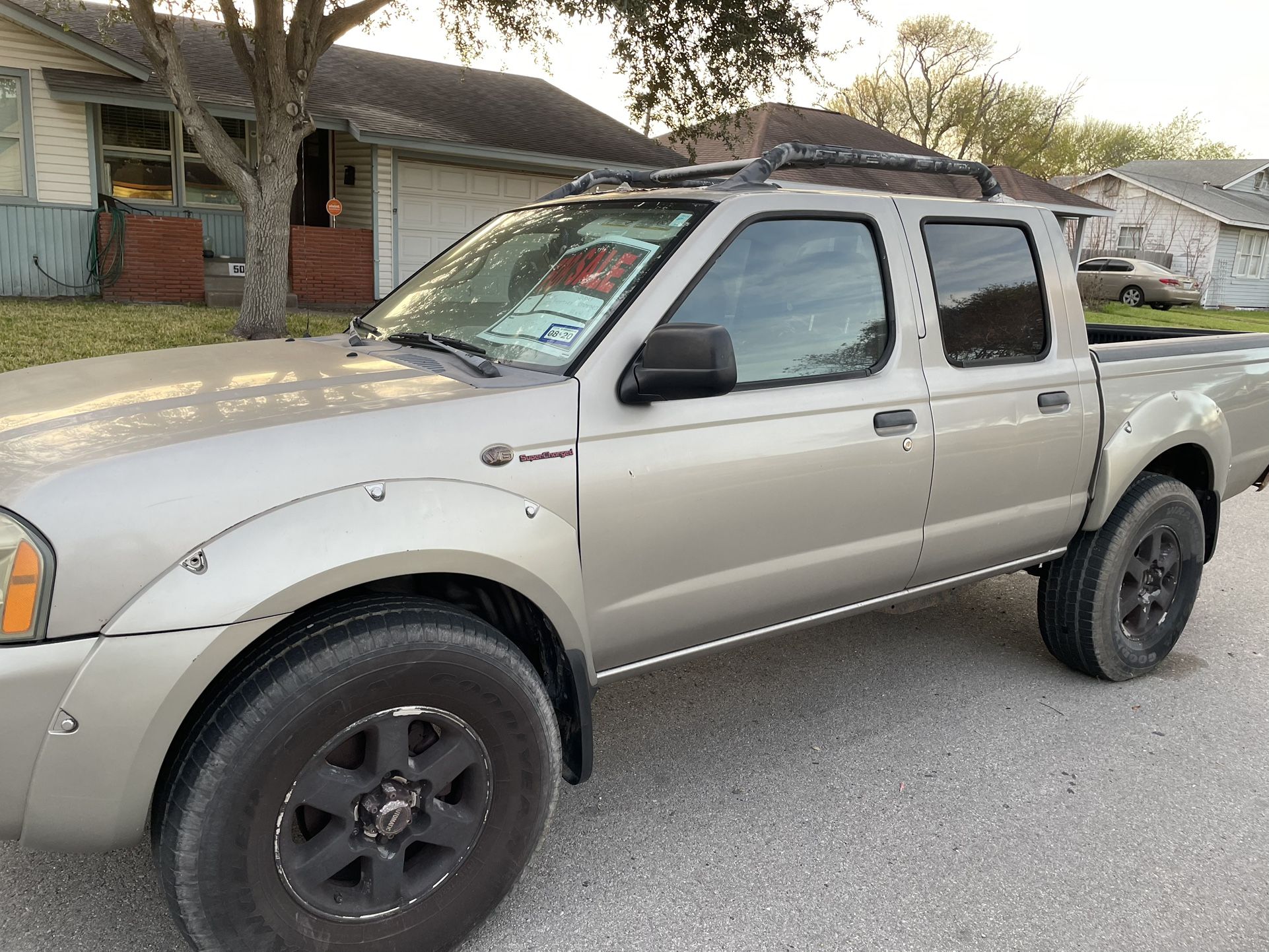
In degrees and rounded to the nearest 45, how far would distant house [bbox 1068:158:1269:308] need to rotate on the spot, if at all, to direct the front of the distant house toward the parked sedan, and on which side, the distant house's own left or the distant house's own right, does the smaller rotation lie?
approximately 45° to the distant house's own right

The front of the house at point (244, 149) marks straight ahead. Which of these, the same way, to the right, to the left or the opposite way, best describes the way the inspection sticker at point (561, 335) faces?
to the right

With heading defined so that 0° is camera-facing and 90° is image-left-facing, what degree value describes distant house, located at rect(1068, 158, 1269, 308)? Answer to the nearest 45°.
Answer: approximately 315°

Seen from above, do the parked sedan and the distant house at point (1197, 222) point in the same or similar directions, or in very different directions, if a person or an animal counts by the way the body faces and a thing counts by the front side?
very different directions

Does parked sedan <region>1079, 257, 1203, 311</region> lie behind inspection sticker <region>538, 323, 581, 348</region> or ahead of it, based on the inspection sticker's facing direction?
behind

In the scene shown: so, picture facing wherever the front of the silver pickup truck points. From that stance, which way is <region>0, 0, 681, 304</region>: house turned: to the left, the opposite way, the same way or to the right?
to the left

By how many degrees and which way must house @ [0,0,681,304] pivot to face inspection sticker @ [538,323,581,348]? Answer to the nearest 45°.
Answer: approximately 45° to its right

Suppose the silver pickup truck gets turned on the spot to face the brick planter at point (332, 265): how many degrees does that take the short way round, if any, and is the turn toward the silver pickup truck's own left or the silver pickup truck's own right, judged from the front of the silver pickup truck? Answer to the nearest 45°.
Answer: approximately 135° to the silver pickup truck's own right

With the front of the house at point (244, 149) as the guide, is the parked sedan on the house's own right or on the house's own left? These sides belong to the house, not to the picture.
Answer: on the house's own left

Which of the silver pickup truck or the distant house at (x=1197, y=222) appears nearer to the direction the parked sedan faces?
the distant house

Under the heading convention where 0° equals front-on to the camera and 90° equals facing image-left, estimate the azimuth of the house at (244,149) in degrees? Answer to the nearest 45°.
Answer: approximately 315°
